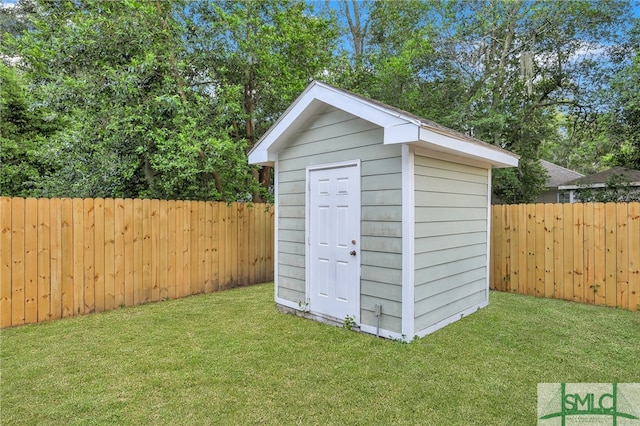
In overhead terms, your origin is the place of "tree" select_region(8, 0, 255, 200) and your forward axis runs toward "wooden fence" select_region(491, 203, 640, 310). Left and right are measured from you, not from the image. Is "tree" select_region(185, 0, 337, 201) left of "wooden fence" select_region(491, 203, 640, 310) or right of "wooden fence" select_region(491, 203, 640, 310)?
left

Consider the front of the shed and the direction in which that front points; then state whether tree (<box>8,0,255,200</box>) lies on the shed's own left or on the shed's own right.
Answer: on the shed's own right

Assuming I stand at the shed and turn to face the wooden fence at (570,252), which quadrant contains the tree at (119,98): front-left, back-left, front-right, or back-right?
back-left

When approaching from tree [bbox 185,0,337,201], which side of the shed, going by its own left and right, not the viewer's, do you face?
right

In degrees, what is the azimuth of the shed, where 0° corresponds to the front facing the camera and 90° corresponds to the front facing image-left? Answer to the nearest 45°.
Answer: approximately 45°

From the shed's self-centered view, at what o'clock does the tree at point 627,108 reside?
The tree is roughly at 6 o'clock from the shed.

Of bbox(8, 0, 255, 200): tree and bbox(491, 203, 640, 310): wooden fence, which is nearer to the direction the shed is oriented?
the tree
